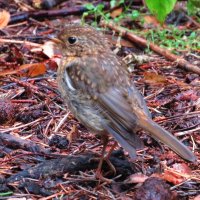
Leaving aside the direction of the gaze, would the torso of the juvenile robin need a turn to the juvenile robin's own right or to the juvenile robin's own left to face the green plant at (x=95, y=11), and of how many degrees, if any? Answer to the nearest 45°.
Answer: approximately 90° to the juvenile robin's own right

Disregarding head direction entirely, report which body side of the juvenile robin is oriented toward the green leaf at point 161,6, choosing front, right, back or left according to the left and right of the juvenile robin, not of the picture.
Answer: right

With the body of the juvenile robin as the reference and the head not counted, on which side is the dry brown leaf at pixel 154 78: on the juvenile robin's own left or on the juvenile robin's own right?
on the juvenile robin's own right

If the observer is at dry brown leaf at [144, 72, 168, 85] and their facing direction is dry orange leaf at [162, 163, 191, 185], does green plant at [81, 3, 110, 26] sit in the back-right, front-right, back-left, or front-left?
back-right

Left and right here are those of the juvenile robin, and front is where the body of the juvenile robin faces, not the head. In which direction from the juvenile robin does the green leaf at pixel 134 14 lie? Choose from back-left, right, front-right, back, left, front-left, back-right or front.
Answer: right

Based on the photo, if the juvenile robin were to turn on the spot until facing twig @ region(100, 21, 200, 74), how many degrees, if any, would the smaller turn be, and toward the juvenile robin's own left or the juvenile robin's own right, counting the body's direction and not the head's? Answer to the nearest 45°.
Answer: approximately 90° to the juvenile robin's own right

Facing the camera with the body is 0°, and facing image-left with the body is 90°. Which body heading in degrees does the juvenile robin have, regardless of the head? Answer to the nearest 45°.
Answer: approximately 90°

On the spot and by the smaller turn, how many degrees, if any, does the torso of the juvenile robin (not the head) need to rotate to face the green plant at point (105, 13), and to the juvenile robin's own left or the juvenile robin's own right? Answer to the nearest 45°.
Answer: approximately 90° to the juvenile robin's own right

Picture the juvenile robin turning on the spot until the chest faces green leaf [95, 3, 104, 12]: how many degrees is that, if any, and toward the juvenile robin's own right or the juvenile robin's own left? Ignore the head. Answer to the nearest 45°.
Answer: approximately 90° to the juvenile robin's own right

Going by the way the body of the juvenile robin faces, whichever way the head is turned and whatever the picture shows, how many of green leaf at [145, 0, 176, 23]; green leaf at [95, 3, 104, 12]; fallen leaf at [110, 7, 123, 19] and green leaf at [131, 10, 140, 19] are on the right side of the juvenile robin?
4

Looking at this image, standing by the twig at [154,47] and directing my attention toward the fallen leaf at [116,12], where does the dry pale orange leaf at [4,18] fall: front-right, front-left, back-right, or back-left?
front-left

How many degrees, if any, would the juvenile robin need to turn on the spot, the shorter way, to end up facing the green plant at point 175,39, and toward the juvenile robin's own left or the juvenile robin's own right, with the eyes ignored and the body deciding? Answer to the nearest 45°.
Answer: approximately 90° to the juvenile robin's own right
